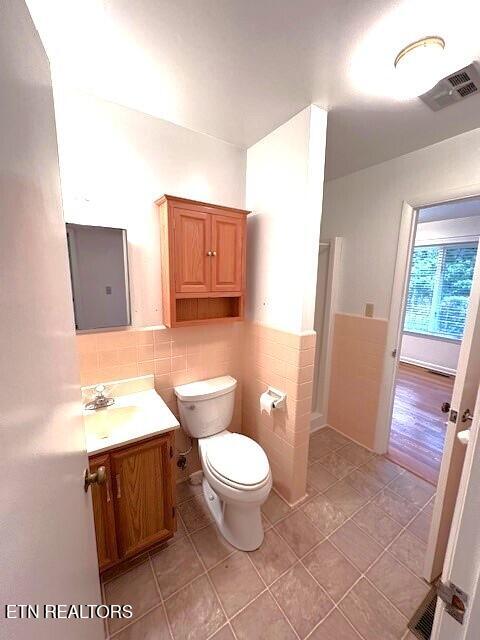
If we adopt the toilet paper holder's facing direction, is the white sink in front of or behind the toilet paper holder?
in front

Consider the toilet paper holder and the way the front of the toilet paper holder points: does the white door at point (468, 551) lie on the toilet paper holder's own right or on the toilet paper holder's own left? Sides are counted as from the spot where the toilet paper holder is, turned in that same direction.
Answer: on the toilet paper holder's own left

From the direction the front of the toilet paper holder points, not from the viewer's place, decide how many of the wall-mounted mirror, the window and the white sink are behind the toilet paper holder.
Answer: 1

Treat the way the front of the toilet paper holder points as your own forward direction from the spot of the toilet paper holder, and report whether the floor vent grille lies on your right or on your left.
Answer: on your left

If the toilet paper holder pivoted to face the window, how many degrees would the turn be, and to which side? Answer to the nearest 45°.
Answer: approximately 180°

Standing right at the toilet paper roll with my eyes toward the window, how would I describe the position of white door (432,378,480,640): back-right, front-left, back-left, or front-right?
back-right

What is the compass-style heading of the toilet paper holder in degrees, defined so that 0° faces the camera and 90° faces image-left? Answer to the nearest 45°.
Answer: approximately 45°
